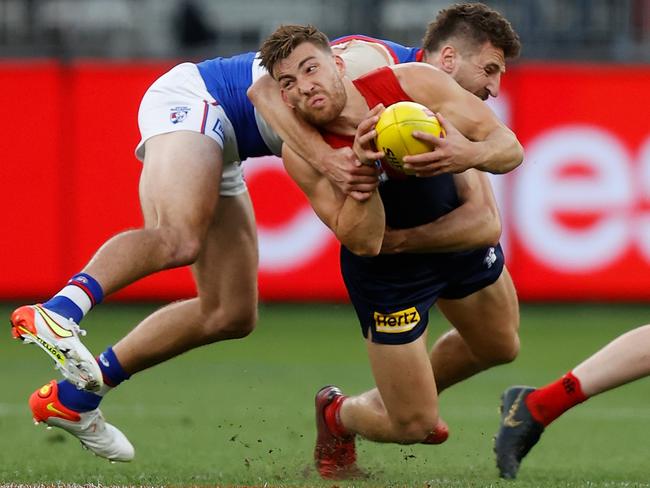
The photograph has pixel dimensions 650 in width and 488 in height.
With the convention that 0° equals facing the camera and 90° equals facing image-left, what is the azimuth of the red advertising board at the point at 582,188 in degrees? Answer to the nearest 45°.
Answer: approximately 0°

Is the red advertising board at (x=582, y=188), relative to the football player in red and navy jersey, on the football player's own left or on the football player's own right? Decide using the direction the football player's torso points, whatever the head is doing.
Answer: on the football player's own left

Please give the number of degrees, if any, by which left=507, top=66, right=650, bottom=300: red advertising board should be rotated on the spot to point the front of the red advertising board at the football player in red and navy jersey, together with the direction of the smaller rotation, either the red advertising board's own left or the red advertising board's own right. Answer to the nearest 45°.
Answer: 0° — it already faces them
